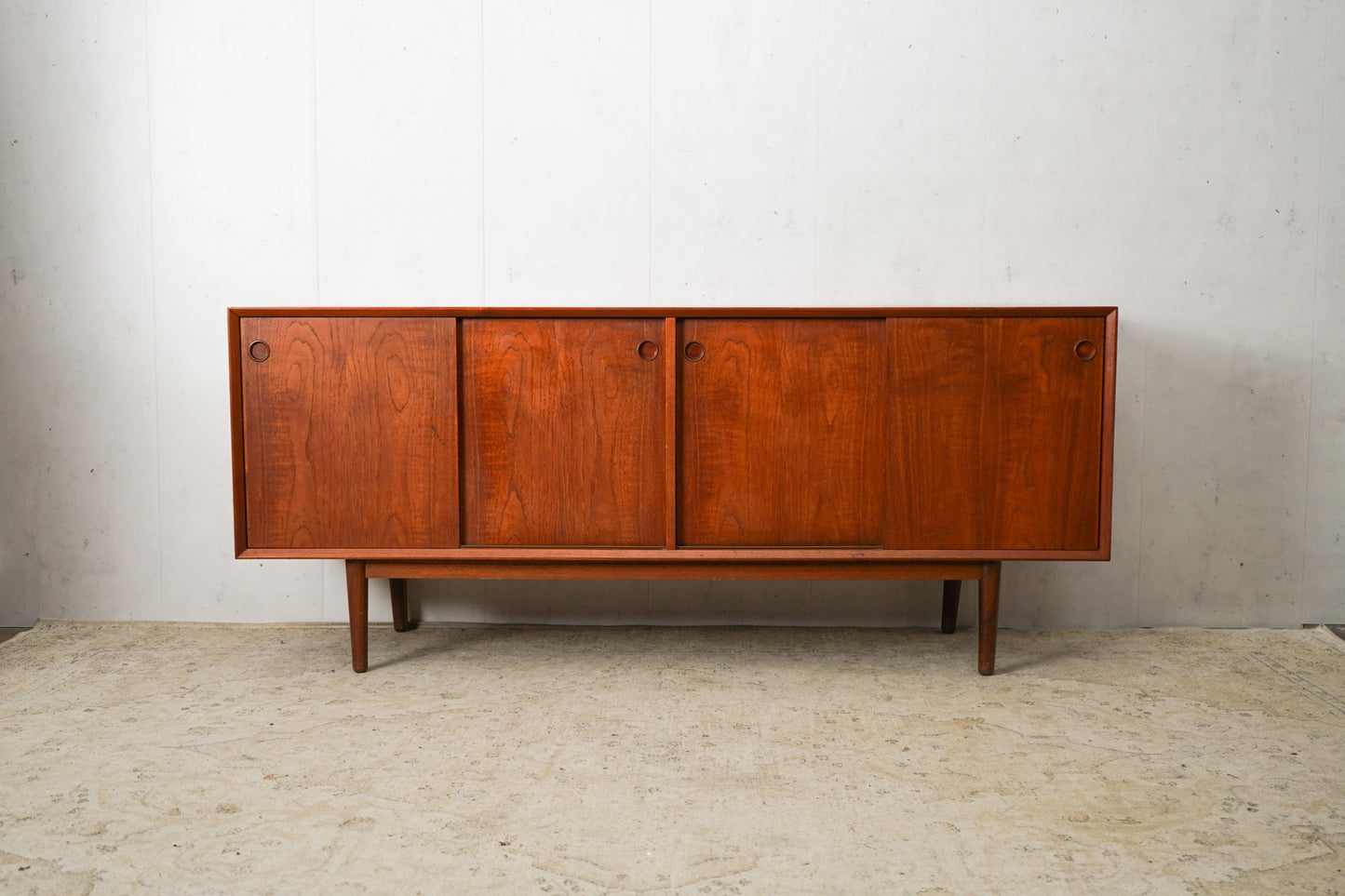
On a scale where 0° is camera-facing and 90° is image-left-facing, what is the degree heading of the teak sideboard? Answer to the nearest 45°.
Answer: approximately 0°
